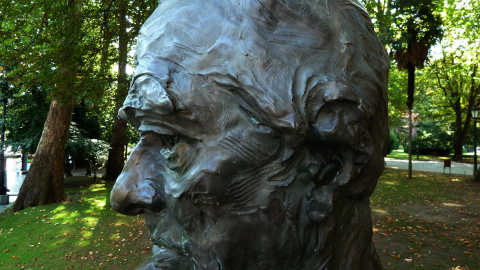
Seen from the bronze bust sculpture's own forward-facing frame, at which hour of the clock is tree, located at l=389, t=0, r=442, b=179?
The tree is roughly at 4 o'clock from the bronze bust sculpture.

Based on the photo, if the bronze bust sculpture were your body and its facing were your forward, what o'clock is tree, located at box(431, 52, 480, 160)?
The tree is roughly at 4 o'clock from the bronze bust sculpture.

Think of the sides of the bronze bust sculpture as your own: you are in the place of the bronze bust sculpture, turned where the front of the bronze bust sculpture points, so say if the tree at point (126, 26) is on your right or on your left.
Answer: on your right

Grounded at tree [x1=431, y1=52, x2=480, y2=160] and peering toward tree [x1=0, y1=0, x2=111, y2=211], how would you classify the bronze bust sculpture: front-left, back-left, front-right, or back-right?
front-left

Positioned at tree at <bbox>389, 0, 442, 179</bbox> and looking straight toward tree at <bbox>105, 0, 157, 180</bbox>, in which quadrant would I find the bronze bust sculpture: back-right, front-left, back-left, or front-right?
front-left

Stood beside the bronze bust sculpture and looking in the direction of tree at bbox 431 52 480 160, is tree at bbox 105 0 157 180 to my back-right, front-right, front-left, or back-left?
front-left

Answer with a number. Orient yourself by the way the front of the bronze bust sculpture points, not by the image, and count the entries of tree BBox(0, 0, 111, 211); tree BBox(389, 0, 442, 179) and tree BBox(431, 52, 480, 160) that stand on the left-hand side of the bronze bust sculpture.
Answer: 0

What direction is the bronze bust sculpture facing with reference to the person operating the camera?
facing to the left of the viewer

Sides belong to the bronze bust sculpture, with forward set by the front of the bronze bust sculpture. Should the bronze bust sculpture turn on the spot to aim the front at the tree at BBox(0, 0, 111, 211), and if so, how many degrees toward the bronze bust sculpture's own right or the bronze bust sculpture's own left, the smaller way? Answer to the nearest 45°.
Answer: approximately 45° to the bronze bust sculpture's own right

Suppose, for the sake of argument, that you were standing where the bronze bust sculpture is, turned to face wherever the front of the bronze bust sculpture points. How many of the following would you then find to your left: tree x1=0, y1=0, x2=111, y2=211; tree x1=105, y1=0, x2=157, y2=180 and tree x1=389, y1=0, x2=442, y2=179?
0
